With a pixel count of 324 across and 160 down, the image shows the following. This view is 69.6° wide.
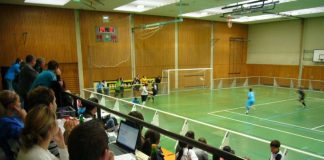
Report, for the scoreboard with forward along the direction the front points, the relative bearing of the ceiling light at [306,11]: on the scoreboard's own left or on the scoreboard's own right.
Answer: on the scoreboard's own left

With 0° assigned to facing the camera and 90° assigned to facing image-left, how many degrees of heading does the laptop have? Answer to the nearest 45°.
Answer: approximately 45°

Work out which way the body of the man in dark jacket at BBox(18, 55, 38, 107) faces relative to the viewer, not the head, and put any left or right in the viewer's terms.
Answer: facing away from the viewer and to the right of the viewer

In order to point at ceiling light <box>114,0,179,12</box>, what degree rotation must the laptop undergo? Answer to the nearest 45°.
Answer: approximately 135° to its right

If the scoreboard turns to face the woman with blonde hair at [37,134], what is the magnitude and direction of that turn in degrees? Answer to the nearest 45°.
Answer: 0° — it already faces them

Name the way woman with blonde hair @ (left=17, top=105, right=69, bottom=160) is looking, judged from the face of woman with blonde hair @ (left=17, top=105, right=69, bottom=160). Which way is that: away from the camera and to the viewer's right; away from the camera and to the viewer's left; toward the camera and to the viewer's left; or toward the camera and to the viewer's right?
away from the camera and to the viewer's right

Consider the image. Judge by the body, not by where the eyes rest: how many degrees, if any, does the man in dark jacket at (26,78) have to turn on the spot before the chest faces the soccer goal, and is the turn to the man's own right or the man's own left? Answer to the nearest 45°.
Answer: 0° — they already face it

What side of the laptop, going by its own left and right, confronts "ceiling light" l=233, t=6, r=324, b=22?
back

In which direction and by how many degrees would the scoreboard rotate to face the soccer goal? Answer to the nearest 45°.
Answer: approximately 90° to its left

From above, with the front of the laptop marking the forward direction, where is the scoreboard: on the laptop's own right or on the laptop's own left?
on the laptop's own right
